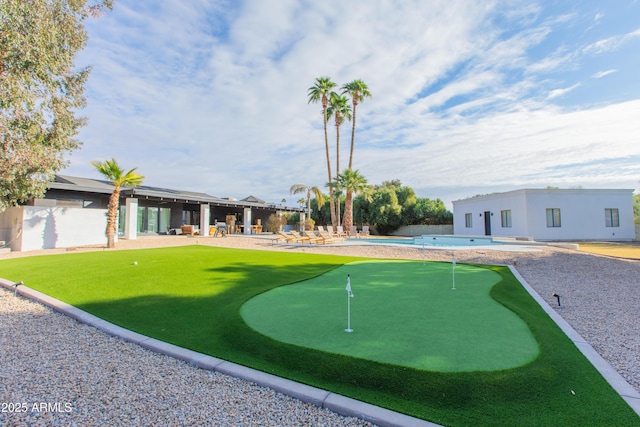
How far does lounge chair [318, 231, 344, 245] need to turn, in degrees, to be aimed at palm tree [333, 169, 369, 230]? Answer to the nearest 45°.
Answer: approximately 90° to its left

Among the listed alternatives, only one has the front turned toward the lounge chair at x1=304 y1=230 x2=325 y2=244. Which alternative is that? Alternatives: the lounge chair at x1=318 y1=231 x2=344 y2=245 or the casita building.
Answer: the casita building

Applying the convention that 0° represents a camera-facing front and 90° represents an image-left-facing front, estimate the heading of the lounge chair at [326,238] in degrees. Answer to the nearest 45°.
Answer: approximately 270°

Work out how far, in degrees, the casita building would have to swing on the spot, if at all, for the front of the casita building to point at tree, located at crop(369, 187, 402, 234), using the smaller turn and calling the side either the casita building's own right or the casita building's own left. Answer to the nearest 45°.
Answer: approximately 45° to the casita building's own right

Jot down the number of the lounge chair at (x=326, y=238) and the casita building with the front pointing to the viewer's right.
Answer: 1

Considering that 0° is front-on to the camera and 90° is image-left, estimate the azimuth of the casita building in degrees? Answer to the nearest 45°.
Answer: approximately 45°

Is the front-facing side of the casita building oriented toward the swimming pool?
yes

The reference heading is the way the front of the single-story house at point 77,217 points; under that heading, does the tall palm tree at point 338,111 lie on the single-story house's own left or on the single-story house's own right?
on the single-story house's own left

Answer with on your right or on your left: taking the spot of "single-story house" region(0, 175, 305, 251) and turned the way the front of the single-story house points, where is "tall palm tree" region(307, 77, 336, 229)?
on your left

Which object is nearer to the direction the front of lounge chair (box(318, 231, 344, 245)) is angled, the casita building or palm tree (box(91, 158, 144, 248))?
the casita building
